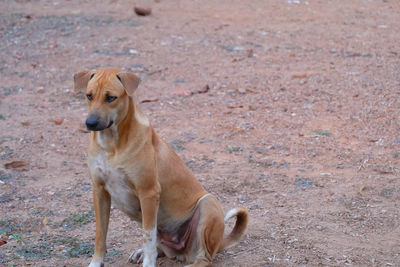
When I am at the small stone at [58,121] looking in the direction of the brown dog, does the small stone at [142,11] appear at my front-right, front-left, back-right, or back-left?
back-left

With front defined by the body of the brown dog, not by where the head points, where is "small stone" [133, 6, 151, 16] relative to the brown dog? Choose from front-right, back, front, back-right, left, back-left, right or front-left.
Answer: back-right

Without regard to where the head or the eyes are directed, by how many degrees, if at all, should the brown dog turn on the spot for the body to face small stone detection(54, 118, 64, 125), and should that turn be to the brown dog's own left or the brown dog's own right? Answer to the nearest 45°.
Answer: approximately 135° to the brown dog's own right

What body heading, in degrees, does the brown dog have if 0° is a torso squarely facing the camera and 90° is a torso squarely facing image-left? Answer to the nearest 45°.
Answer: approximately 45°
